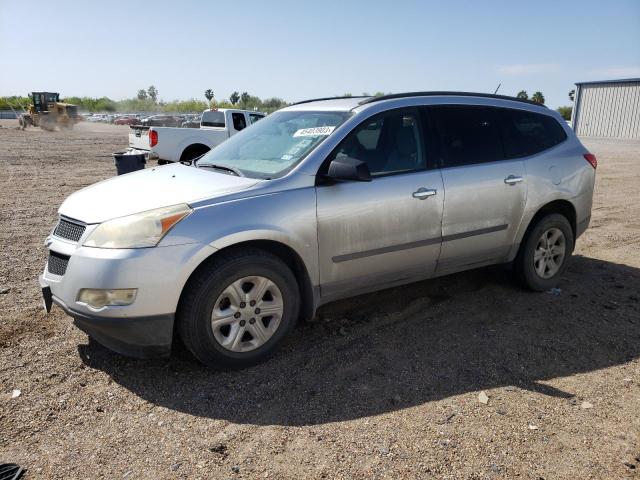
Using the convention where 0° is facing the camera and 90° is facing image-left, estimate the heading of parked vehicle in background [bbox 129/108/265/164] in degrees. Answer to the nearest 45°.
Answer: approximately 225°

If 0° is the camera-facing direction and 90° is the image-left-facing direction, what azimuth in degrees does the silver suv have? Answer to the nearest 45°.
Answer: approximately 45°

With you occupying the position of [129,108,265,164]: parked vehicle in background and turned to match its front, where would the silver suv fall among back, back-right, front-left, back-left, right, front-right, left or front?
back-right

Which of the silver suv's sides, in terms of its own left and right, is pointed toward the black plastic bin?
right

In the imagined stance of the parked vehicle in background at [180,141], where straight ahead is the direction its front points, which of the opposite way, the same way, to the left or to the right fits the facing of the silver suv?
the opposite way

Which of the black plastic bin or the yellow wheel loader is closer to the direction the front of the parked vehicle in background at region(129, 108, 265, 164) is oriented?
the yellow wheel loader

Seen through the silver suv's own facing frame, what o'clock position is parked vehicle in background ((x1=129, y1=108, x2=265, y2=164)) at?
The parked vehicle in background is roughly at 4 o'clock from the silver suv.

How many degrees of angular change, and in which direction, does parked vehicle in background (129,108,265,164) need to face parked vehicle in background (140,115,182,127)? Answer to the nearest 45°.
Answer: approximately 45° to its left

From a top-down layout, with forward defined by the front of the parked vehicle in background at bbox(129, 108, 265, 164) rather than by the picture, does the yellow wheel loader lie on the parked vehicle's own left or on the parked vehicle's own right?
on the parked vehicle's own left

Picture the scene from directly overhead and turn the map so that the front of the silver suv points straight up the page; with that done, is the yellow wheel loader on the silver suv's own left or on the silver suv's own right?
on the silver suv's own right

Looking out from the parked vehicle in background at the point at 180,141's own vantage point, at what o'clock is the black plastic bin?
The black plastic bin is roughly at 5 o'clock from the parked vehicle in background.

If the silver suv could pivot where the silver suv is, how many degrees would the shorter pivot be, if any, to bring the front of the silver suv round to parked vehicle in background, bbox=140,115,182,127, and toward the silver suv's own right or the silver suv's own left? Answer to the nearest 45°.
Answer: approximately 135° to the silver suv's own right
